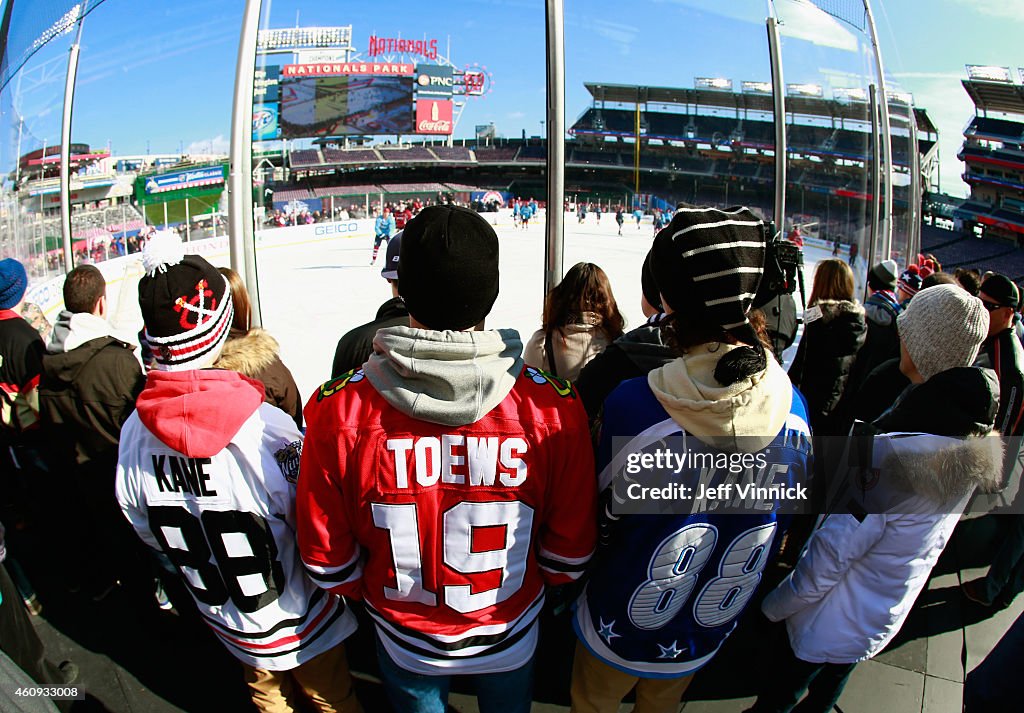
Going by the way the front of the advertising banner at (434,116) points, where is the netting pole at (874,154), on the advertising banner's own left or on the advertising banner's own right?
on the advertising banner's own left

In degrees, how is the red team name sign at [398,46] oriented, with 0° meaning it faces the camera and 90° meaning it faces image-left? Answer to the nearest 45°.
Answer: approximately 0°
